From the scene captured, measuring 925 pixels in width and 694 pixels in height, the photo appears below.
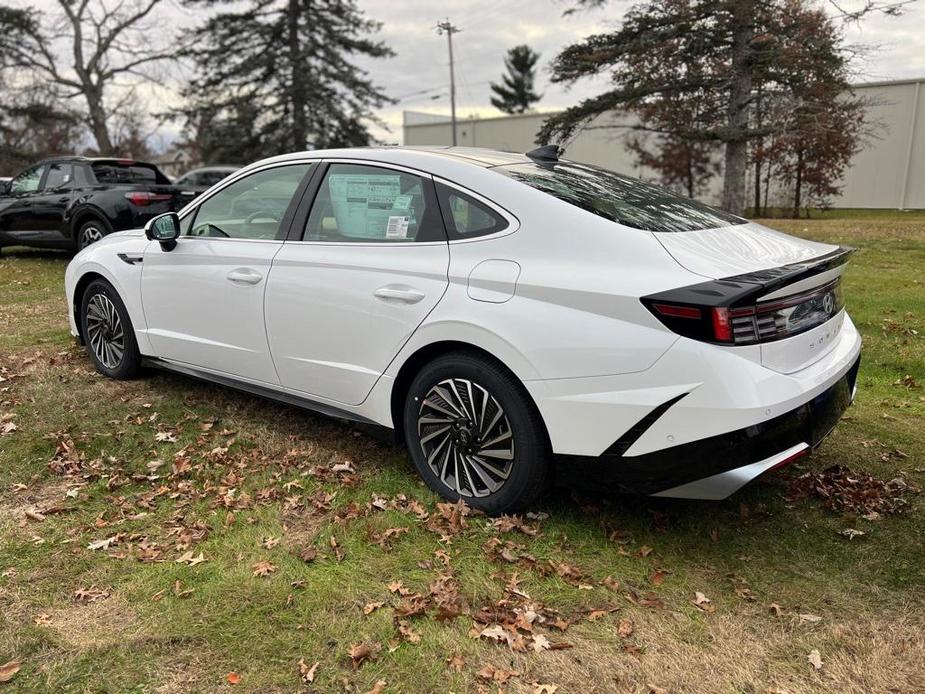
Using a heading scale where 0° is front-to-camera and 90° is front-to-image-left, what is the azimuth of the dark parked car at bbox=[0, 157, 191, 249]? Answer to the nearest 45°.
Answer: approximately 135°

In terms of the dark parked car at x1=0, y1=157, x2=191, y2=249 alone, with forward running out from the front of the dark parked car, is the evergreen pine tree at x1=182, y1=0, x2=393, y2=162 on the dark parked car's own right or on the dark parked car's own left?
on the dark parked car's own right

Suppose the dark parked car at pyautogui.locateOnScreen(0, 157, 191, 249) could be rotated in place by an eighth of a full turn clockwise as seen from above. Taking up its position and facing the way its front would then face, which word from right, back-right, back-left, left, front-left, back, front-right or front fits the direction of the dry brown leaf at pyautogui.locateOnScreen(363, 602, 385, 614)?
back

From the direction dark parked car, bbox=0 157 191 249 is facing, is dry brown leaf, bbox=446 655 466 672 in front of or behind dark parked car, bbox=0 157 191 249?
behind

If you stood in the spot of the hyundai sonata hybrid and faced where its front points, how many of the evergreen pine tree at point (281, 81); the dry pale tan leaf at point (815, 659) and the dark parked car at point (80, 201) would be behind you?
1

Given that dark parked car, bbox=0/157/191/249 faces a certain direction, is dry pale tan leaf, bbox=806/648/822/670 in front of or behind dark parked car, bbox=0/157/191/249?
behind

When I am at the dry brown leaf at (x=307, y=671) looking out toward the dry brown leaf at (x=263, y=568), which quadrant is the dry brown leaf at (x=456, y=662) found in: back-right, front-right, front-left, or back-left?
back-right

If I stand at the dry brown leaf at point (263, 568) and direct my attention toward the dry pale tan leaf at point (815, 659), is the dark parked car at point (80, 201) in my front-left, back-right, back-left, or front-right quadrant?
back-left

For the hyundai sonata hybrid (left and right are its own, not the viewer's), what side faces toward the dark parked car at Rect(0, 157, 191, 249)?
front

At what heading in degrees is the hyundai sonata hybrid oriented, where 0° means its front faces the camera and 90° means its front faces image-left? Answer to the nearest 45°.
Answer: approximately 135°

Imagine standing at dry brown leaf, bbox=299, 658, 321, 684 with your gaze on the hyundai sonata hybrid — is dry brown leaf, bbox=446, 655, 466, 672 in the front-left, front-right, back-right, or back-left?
front-right

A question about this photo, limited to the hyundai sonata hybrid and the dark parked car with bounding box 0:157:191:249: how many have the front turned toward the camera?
0

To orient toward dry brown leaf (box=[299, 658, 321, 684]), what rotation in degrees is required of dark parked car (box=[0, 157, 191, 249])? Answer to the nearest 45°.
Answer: approximately 135° to its left

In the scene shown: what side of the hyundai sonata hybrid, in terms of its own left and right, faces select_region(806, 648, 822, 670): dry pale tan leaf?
back

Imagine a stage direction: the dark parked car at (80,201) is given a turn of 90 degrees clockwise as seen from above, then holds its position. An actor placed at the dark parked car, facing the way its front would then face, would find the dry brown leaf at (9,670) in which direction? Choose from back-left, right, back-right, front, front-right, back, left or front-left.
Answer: back-right

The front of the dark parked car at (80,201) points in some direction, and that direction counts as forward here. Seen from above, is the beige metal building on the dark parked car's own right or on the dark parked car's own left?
on the dark parked car's own right

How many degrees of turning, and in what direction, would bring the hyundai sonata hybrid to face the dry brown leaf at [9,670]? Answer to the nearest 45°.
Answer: approximately 90° to its left
